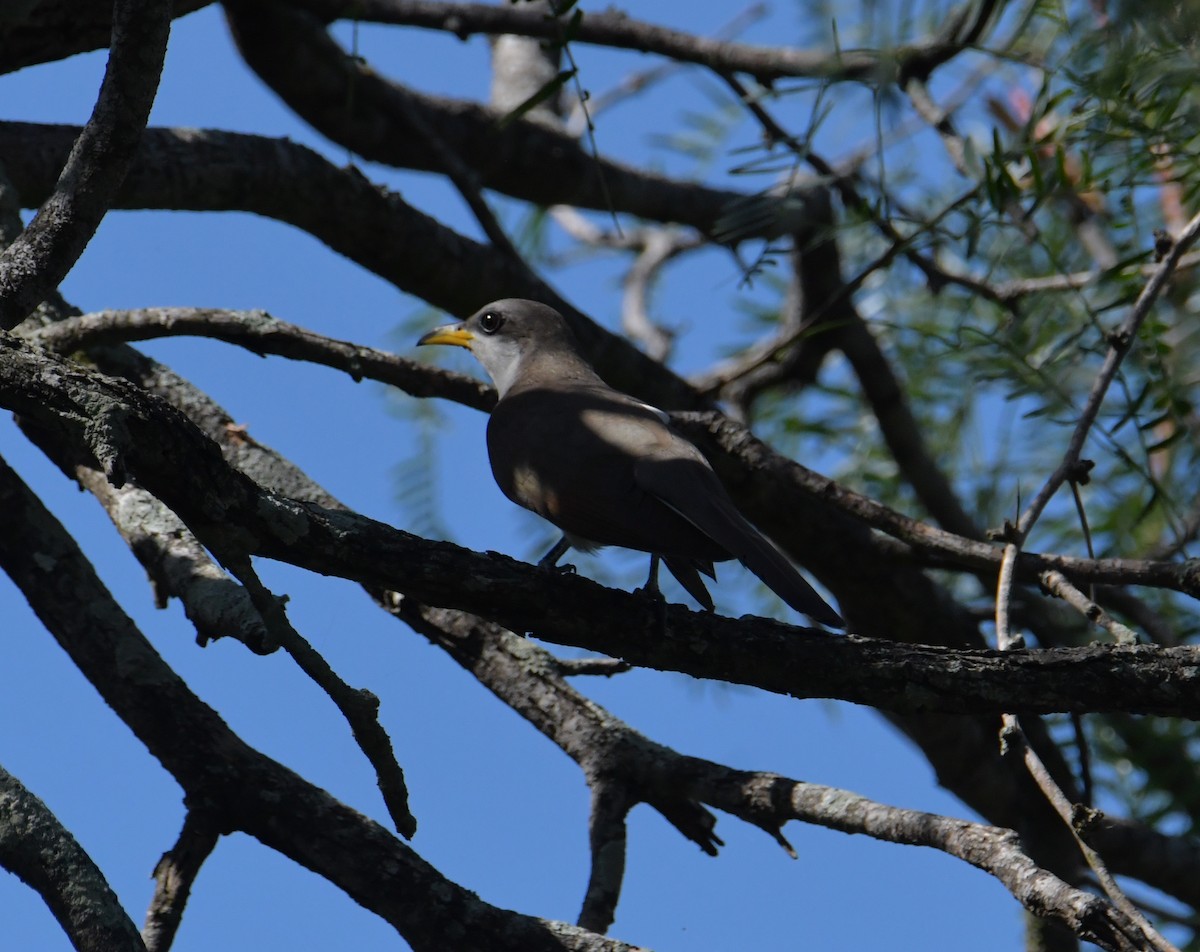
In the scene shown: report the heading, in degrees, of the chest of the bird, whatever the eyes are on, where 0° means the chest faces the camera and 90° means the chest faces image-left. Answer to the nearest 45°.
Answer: approximately 90°
